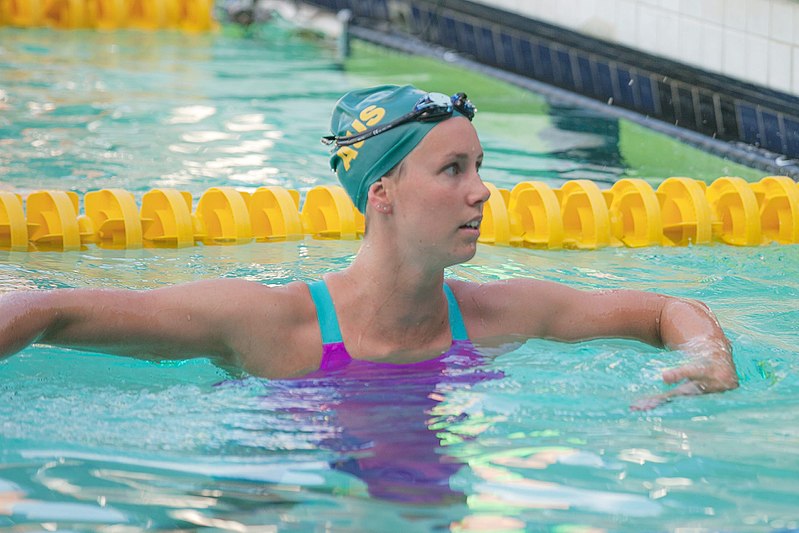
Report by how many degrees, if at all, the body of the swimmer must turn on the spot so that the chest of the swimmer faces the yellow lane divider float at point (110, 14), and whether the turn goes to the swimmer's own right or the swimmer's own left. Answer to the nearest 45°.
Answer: approximately 135° to the swimmer's own left

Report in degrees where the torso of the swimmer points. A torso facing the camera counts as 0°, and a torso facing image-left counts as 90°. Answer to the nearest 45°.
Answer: approximately 315°
